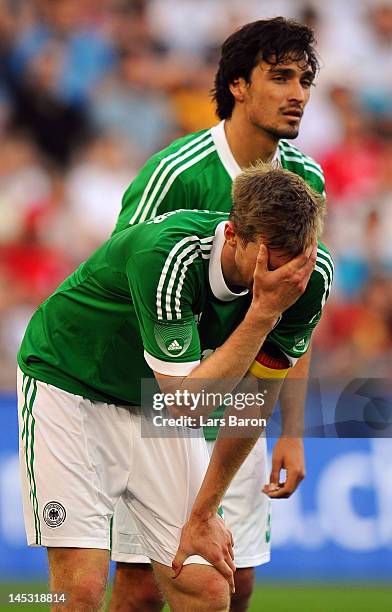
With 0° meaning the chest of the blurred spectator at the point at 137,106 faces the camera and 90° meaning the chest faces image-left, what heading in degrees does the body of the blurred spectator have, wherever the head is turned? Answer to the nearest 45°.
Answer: approximately 0°

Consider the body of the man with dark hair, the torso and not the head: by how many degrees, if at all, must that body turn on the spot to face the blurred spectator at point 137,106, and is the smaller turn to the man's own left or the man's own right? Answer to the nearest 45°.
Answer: approximately 135° to the man's own left

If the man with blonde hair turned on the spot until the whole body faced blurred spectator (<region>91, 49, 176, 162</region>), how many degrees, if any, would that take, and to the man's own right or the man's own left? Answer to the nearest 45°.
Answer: approximately 135° to the man's own left

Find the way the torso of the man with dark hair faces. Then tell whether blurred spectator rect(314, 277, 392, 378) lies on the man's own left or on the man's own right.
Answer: on the man's own left

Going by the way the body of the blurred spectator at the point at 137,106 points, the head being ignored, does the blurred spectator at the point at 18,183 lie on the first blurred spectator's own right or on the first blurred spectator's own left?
on the first blurred spectator's own right

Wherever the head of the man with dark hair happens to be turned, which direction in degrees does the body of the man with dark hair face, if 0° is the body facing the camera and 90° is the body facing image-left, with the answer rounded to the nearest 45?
approximately 315°

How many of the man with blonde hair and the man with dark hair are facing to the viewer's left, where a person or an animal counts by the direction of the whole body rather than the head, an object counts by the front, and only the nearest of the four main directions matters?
0

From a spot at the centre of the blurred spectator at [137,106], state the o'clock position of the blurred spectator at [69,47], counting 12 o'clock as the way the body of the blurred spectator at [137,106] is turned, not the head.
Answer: the blurred spectator at [69,47] is roughly at 3 o'clock from the blurred spectator at [137,106].

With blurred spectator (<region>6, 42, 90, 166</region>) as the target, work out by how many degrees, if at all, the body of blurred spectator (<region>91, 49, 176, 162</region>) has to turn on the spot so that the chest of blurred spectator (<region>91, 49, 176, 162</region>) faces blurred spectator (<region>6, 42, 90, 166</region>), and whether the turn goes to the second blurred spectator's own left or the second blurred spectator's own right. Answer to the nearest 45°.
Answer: approximately 90° to the second blurred spectator's own right
